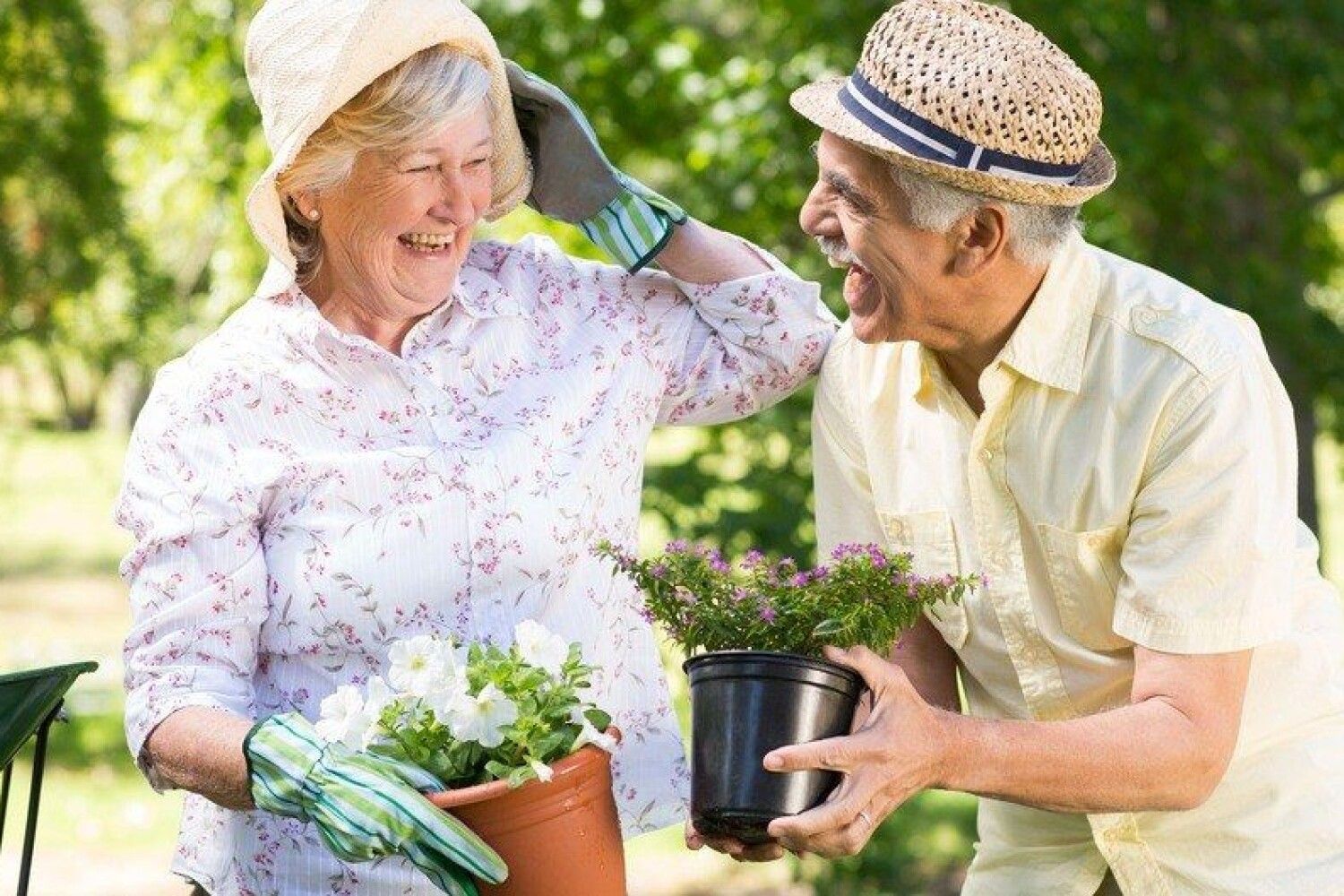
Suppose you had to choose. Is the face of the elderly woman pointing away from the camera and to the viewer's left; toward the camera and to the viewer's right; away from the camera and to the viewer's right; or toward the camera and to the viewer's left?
toward the camera and to the viewer's right

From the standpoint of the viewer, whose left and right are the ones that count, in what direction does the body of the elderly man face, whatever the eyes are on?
facing the viewer and to the left of the viewer

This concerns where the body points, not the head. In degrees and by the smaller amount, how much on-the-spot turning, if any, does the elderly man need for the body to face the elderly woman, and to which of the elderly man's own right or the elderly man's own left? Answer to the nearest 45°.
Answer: approximately 45° to the elderly man's own right

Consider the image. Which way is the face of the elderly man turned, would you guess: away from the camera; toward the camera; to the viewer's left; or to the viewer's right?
to the viewer's left
